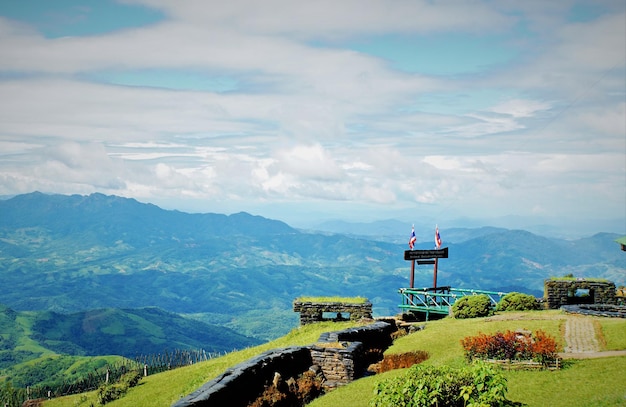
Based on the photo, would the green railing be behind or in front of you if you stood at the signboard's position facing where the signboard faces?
in front

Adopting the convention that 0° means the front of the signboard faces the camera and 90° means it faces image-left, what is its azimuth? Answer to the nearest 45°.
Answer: approximately 0°

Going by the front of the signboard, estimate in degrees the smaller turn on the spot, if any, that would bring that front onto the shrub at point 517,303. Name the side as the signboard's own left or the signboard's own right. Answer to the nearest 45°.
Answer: approximately 45° to the signboard's own left

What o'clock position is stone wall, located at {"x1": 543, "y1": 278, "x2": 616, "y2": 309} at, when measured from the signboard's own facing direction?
The stone wall is roughly at 10 o'clock from the signboard.

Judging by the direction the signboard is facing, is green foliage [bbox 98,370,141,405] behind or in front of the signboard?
in front

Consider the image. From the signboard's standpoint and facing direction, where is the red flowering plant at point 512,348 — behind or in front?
in front

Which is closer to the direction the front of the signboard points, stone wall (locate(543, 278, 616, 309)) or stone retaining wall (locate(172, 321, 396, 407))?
the stone retaining wall

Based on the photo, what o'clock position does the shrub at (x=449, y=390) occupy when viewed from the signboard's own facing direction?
The shrub is roughly at 12 o'clock from the signboard.
